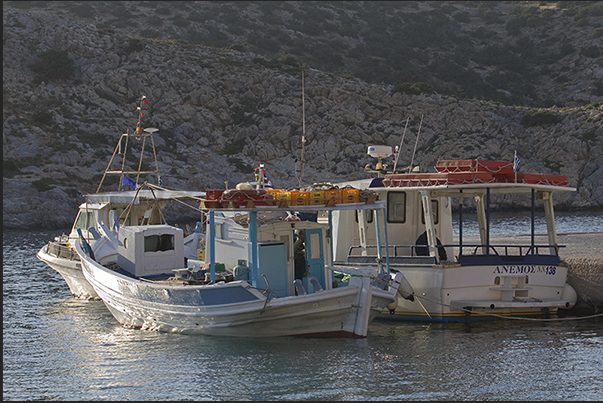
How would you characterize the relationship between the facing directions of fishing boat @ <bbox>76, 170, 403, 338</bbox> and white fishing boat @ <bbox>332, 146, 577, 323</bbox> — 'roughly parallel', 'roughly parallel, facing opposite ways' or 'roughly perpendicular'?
roughly parallel

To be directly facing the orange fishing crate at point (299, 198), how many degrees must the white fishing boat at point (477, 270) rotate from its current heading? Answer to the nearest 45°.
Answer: approximately 90° to its left

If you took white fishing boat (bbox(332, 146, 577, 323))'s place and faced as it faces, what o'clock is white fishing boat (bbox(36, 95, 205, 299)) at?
white fishing boat (bbox(36, 95, 205, 299)) is roughly at 11 o'clock from white fishing boat (bbox(332, 146, 577, 323)).

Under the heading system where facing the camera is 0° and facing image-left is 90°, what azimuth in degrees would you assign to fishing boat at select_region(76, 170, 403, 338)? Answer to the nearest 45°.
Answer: approximately 135°

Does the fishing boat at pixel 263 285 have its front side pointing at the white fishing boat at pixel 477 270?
no

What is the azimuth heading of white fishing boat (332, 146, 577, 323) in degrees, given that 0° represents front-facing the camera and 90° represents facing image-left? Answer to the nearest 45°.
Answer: approximately 135°
